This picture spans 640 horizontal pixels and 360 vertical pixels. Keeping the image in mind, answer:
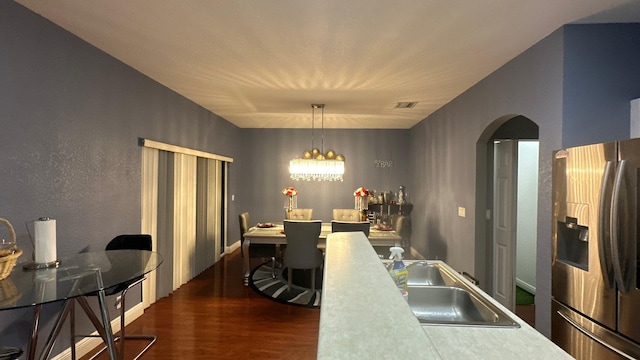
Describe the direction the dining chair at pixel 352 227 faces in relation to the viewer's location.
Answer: facing away from the viewer

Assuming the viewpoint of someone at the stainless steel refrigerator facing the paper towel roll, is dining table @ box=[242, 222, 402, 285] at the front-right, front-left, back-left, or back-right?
front-right

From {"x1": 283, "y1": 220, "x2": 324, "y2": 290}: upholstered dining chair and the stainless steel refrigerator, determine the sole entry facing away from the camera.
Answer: the upholstered dining chair

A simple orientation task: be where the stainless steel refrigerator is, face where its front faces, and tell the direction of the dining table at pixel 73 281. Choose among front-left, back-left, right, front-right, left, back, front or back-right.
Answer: front

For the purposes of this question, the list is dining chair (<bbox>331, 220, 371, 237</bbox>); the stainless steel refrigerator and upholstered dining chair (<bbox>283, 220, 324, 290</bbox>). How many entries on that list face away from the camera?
2

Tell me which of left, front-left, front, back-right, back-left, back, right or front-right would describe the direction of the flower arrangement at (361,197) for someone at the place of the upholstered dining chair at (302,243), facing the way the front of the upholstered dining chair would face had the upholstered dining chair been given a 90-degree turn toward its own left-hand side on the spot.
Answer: back-right

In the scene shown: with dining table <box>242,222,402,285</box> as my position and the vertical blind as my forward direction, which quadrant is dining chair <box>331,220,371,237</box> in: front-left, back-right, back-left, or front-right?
back-left

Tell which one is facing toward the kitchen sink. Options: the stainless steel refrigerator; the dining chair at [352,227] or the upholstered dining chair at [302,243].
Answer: the stainless steel refrigerator

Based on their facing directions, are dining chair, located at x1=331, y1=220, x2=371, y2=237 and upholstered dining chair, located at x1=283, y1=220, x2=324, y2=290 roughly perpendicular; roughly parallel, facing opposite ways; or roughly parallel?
roughly parallel

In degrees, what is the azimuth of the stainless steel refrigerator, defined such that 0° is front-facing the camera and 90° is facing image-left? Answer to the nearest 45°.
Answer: approximately 45°

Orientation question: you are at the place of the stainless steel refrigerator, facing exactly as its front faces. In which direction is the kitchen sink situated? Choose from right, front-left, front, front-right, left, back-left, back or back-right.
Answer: front

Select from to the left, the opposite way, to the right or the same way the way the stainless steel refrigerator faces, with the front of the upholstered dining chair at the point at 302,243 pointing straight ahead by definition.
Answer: to the left

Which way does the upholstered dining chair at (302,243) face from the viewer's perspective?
away from the camera

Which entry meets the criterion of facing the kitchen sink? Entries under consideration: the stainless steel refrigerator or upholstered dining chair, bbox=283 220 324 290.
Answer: the stainless steel refrigerator

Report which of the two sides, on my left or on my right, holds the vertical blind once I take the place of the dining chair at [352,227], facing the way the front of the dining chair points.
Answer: on my left
